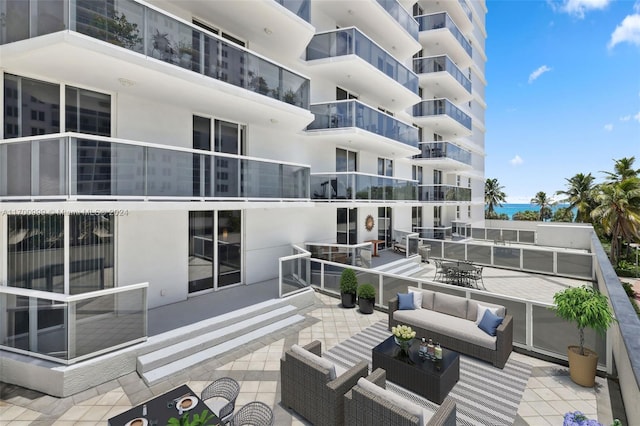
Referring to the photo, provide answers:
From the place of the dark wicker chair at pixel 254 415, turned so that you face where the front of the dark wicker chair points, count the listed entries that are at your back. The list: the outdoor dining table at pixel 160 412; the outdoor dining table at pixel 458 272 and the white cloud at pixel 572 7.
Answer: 2

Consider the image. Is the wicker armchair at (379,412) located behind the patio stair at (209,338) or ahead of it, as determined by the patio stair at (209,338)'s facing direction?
ahead

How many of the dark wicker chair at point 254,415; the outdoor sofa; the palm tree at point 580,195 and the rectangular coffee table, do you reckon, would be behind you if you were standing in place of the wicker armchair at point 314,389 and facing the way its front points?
1

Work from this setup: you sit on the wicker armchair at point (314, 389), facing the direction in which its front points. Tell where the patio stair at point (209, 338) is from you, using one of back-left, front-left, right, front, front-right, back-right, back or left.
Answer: left

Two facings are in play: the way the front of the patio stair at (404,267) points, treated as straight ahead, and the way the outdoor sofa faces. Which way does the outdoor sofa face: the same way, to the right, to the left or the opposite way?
to the right

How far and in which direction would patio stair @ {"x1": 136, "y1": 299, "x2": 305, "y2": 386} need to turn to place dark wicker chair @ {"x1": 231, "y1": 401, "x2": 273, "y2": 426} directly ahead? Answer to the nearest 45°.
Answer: approximately 45° to its right

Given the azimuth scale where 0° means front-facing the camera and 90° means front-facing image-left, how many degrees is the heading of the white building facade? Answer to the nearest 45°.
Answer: approximately 315°

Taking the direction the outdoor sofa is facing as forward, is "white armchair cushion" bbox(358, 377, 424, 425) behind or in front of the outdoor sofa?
in front

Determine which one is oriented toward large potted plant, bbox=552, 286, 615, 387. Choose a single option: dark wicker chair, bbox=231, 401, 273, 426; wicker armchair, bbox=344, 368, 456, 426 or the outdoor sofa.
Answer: the wicker armchair

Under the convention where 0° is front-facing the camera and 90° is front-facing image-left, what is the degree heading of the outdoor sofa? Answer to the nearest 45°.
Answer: approximately 45°

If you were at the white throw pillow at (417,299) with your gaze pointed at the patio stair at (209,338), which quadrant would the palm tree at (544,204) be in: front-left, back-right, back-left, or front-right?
back-right

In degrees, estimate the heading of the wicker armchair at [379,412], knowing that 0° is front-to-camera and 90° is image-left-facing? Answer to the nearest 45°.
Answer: approximately 225°

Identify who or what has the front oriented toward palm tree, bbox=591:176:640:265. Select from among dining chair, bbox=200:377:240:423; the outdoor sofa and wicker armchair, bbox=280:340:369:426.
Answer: the wicker armchair

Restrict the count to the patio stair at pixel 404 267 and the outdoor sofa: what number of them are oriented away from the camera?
0

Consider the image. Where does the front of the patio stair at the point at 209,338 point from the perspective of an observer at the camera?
facing the viewer and to the right of the viewer
